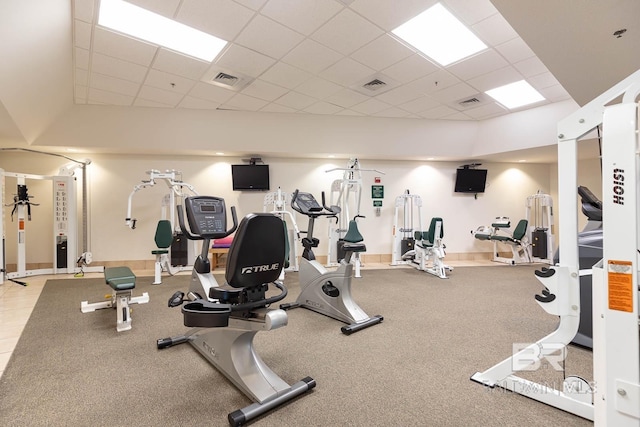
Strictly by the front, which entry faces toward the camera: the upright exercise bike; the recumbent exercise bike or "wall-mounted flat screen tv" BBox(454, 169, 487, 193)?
the wall-mounted flat screen tv

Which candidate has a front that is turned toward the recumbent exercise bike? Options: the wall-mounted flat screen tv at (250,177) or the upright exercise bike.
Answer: the wall-mounted flat screen tv

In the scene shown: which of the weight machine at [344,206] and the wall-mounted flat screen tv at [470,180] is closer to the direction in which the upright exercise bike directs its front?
the weight machine

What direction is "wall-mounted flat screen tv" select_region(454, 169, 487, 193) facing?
toward the camera

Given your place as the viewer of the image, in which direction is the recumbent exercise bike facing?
facing away from the viewer and to the left of the viewer

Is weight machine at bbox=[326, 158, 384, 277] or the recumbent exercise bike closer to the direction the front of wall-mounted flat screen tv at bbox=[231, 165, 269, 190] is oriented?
the recumbent exercise bike

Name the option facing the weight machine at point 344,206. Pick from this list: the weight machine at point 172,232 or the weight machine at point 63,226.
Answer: the weight machine at point 63,226

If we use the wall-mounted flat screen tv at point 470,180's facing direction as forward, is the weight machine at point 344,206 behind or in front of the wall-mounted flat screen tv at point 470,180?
in front

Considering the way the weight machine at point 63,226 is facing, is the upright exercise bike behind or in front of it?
in front

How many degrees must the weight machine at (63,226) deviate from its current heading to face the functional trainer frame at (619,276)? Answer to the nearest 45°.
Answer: approximately 45° to its right

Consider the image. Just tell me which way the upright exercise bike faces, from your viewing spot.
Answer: facing away from the viewer and to the left of the viewer

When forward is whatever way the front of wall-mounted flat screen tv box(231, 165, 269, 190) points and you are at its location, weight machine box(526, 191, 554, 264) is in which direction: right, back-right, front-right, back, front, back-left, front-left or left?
left

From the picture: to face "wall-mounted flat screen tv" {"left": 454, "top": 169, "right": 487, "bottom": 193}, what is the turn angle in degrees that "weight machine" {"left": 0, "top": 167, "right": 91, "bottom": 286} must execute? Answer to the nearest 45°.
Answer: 0° — it already faces it

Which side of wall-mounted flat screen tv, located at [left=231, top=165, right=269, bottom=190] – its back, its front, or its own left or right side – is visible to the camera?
front

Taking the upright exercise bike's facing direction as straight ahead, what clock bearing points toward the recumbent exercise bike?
The recumbent exercise bike is roughly at 8 o'clock from the upright exercise bike.
